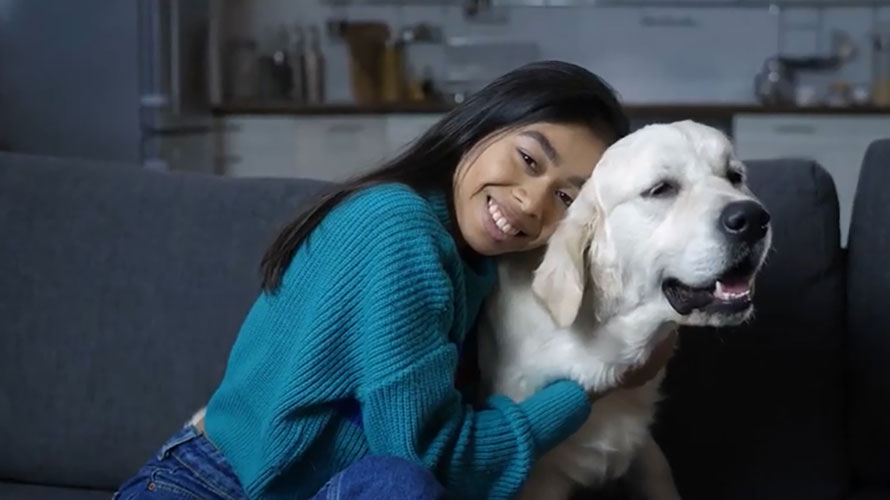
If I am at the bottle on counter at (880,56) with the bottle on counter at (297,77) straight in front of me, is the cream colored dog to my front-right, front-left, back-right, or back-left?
front-left

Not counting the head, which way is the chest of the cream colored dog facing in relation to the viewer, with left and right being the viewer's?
facing the viewer and to the right of the viewer

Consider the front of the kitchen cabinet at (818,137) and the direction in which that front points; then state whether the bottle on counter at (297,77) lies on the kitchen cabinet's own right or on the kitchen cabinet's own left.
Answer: on the kitchen cabinet's own right

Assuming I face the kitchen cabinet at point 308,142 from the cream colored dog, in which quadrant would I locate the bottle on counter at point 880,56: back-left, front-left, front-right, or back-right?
front-right

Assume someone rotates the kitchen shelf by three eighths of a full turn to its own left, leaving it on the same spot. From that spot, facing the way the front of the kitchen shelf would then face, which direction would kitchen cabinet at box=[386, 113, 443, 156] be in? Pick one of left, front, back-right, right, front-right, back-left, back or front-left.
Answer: back

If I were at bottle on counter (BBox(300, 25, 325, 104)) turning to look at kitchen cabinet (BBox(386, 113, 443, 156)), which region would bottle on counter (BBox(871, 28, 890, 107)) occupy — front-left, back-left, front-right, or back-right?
front-left

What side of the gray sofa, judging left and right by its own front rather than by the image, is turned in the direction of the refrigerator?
back

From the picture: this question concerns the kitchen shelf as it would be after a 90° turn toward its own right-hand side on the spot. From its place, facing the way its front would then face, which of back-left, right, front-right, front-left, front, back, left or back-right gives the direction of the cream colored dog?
left

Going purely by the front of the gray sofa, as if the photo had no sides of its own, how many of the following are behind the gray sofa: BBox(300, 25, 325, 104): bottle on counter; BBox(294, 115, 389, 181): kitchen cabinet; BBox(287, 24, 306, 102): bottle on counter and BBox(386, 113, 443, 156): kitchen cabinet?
4

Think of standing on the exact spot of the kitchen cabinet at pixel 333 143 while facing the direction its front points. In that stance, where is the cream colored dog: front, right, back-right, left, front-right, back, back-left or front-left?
front

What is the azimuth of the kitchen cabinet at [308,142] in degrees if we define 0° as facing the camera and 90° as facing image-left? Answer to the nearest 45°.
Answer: approximately 0°

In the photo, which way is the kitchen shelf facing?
toward the camera

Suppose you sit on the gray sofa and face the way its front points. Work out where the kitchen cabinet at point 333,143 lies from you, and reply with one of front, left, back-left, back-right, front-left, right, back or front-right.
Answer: back

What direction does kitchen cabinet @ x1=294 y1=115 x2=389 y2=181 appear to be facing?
toward the camera

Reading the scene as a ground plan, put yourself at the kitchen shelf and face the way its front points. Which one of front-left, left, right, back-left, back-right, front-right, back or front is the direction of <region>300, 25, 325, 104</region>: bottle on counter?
right

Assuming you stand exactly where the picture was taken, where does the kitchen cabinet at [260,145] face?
facing the viewer
